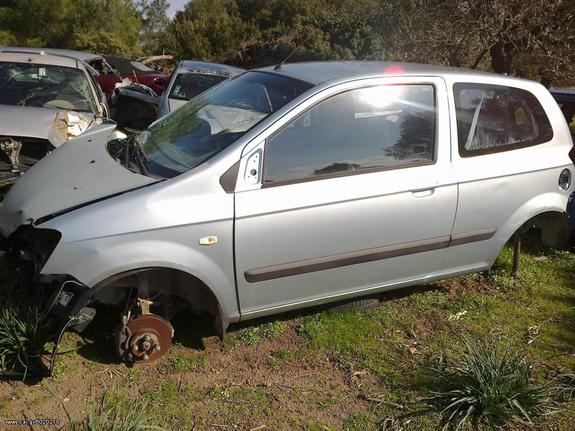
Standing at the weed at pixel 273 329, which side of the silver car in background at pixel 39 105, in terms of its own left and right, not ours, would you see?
front

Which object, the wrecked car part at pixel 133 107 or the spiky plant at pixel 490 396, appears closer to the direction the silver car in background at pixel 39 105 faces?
the spiky plant

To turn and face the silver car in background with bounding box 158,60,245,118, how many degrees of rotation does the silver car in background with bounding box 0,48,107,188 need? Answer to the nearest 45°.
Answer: approximately 135° to its left

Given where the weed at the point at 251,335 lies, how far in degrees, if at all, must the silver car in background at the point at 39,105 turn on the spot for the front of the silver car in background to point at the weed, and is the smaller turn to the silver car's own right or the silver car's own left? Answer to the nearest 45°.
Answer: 0° — it already faces it

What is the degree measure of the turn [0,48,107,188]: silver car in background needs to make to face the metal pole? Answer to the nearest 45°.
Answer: approximately 45° to its left

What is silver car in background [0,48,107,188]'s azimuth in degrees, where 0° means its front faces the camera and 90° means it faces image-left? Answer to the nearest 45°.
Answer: approximately 0°

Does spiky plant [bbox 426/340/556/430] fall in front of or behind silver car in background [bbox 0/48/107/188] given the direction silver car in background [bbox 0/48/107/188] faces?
in front

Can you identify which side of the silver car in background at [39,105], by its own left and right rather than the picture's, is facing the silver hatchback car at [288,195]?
front

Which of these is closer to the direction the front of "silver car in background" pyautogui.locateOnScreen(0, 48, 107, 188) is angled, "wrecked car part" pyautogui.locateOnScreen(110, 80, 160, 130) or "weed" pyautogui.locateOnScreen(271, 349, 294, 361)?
the weed

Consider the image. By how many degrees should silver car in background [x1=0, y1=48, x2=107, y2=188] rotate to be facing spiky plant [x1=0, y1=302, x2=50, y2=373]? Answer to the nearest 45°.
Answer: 0° — it already faces it

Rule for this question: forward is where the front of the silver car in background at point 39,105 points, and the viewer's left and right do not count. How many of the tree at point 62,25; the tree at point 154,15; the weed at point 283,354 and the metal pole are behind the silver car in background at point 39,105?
2

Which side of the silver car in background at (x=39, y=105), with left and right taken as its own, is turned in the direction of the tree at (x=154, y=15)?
back

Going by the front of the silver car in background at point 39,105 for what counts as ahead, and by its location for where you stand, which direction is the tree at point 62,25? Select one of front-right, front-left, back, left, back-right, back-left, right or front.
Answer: back
